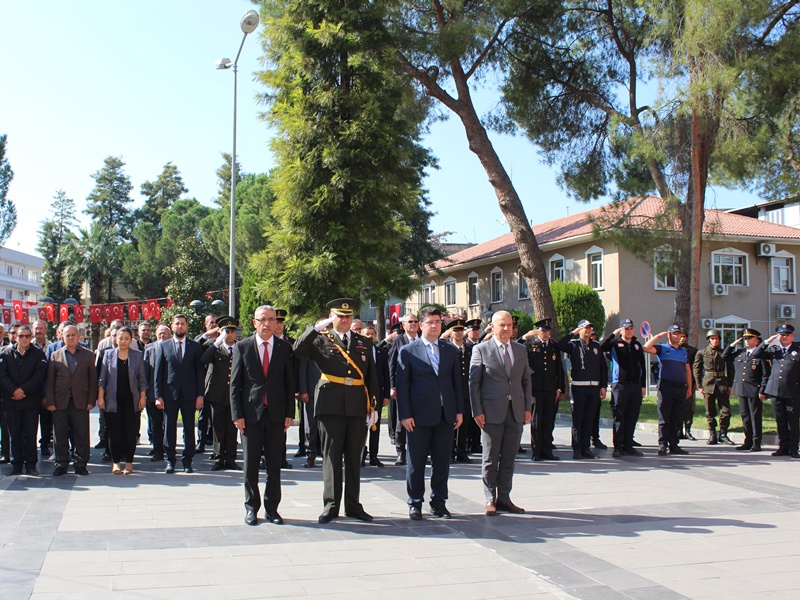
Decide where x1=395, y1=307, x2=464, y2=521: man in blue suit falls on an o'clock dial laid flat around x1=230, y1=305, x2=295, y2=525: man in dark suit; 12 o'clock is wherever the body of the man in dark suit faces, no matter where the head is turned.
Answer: The man in blue suit is roughly at 9 o'clock from the man in dark suit.

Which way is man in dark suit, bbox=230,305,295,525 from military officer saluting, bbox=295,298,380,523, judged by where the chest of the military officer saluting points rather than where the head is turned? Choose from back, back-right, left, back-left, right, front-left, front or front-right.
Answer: right

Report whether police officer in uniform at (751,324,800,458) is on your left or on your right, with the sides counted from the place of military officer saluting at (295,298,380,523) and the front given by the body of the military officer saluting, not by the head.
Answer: on your left

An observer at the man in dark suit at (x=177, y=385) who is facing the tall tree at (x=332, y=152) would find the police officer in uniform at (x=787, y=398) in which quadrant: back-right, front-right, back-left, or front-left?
front-right

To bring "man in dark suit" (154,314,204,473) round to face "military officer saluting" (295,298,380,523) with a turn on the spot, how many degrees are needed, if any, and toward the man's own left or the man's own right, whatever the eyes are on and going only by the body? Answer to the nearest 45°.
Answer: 0° — they already face them

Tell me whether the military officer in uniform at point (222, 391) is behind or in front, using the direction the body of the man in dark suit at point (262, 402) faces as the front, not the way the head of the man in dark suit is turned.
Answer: behind

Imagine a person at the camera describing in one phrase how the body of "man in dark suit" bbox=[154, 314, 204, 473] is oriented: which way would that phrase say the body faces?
toward the camera

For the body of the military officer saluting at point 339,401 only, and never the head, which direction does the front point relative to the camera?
toward the camera

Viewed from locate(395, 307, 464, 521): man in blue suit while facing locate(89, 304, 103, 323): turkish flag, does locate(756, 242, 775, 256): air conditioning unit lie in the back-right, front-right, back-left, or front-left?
front-right
